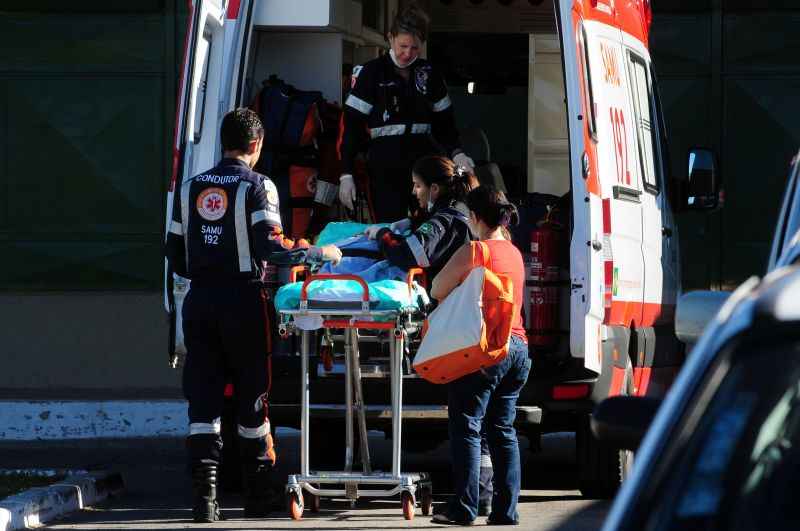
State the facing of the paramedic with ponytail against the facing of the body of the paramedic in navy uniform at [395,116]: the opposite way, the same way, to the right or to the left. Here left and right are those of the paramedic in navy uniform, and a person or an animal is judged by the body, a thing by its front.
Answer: to the right

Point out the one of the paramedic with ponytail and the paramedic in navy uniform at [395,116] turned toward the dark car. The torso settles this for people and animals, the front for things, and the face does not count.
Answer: the paramedic in navy uniform

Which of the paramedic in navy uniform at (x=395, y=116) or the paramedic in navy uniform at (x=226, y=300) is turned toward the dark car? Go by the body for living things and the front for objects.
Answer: the paramedic in navy uniform at (x=395, y=116)

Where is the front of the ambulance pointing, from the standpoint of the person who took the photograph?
facing away from the viewer

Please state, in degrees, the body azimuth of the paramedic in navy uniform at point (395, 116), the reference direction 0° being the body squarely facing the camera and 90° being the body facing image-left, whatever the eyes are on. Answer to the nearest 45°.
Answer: approximately 0°

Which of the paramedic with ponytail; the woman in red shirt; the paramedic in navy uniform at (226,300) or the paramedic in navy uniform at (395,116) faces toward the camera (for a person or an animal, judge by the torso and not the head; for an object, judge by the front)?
the paramedic in navy uniform at (395,116)

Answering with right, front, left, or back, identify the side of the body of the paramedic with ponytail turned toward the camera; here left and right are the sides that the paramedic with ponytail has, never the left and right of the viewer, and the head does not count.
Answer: left

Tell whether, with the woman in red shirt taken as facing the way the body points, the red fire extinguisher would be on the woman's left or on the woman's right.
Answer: on the woman's right

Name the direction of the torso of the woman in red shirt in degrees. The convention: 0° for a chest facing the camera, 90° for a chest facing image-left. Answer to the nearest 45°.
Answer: approximately 135°

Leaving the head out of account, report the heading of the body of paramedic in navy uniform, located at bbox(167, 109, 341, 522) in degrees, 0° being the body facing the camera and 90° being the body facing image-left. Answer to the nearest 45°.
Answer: approximately 225°

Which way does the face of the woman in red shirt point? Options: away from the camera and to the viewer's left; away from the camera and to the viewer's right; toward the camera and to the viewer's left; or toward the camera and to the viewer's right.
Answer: away from the camera and to the viewer's left

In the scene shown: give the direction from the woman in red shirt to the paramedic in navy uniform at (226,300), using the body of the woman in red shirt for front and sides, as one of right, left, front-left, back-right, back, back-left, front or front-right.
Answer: front-left
